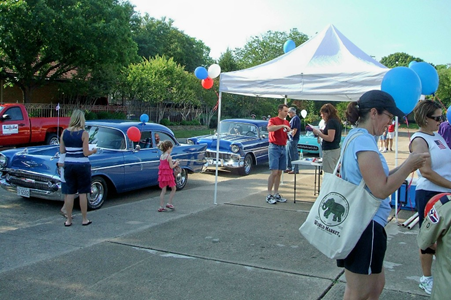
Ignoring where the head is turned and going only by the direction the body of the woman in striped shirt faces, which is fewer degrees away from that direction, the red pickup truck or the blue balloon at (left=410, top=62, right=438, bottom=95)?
the red pickup truck

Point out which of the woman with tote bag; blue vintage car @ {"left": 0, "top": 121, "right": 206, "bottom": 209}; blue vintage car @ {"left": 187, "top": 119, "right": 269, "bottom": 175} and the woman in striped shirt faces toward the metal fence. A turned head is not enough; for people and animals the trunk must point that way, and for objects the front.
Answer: the woman in striped shirt

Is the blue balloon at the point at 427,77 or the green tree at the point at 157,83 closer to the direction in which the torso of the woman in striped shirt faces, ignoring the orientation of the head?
the green tree

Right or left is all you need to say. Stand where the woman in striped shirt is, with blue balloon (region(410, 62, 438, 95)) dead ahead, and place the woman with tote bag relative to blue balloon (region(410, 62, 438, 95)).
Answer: right

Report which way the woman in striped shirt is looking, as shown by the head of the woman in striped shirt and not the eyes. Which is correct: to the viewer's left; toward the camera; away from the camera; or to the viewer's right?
away from the camera

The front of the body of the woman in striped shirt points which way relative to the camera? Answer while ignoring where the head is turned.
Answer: away from the camera

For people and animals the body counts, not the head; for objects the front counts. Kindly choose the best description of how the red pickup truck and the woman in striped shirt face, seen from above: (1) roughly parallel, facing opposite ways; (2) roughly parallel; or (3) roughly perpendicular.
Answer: roughly perpendicular

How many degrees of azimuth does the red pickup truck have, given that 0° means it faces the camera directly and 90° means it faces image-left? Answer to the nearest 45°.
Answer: approximately 90°

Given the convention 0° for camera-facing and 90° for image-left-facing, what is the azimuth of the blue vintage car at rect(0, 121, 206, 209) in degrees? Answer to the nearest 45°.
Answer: approximately 45°
